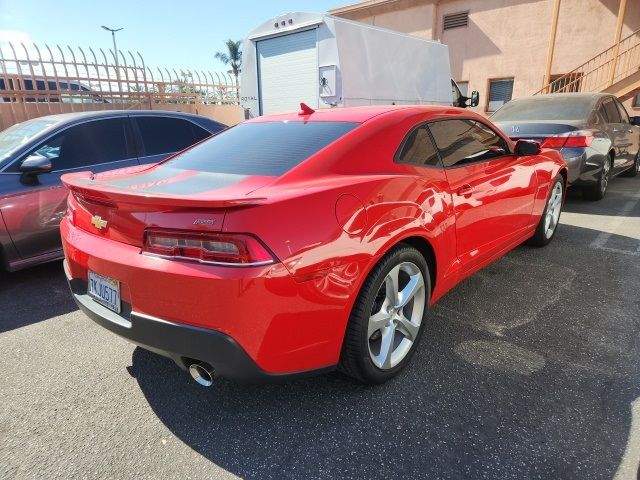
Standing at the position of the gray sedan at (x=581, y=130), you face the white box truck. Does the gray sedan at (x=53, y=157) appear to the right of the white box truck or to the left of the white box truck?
left

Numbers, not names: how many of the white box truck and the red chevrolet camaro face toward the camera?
0

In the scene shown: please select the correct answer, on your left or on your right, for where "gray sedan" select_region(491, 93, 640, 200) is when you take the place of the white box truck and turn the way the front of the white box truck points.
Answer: on your right

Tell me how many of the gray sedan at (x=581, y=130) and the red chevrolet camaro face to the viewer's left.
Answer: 0

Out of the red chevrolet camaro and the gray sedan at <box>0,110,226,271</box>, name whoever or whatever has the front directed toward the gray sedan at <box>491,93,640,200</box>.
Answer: the red chevrolet camaro

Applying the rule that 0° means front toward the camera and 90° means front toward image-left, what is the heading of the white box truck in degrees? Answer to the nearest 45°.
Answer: approximately 225°

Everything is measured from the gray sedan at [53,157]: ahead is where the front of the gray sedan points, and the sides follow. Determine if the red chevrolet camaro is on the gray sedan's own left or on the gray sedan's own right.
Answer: on the gray sedan's own left

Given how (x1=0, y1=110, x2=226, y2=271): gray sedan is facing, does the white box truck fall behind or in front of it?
behind

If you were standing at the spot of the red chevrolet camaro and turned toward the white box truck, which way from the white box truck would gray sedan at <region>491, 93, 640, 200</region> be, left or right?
right

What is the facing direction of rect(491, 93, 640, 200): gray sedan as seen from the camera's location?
facing away from the viewer and to the right of the viewer
